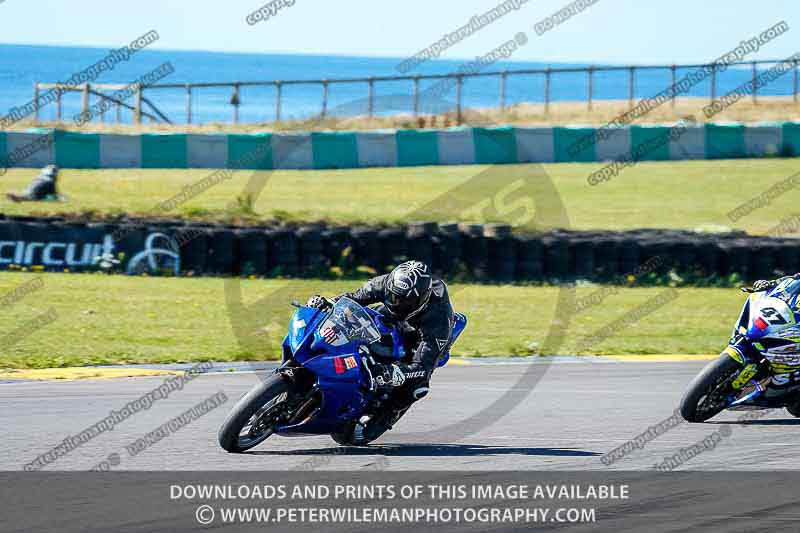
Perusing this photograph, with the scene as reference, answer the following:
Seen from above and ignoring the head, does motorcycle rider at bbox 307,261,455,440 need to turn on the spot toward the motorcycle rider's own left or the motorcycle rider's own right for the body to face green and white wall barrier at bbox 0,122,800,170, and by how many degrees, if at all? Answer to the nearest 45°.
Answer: approximately 135° to the motorcycle rider's own right

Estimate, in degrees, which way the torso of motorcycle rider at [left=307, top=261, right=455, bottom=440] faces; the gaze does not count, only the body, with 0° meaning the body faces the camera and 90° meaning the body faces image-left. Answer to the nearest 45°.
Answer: approximately 45°

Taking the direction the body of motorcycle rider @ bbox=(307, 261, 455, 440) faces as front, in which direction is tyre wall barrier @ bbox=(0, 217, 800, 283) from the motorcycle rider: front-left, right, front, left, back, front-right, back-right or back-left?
back-right
